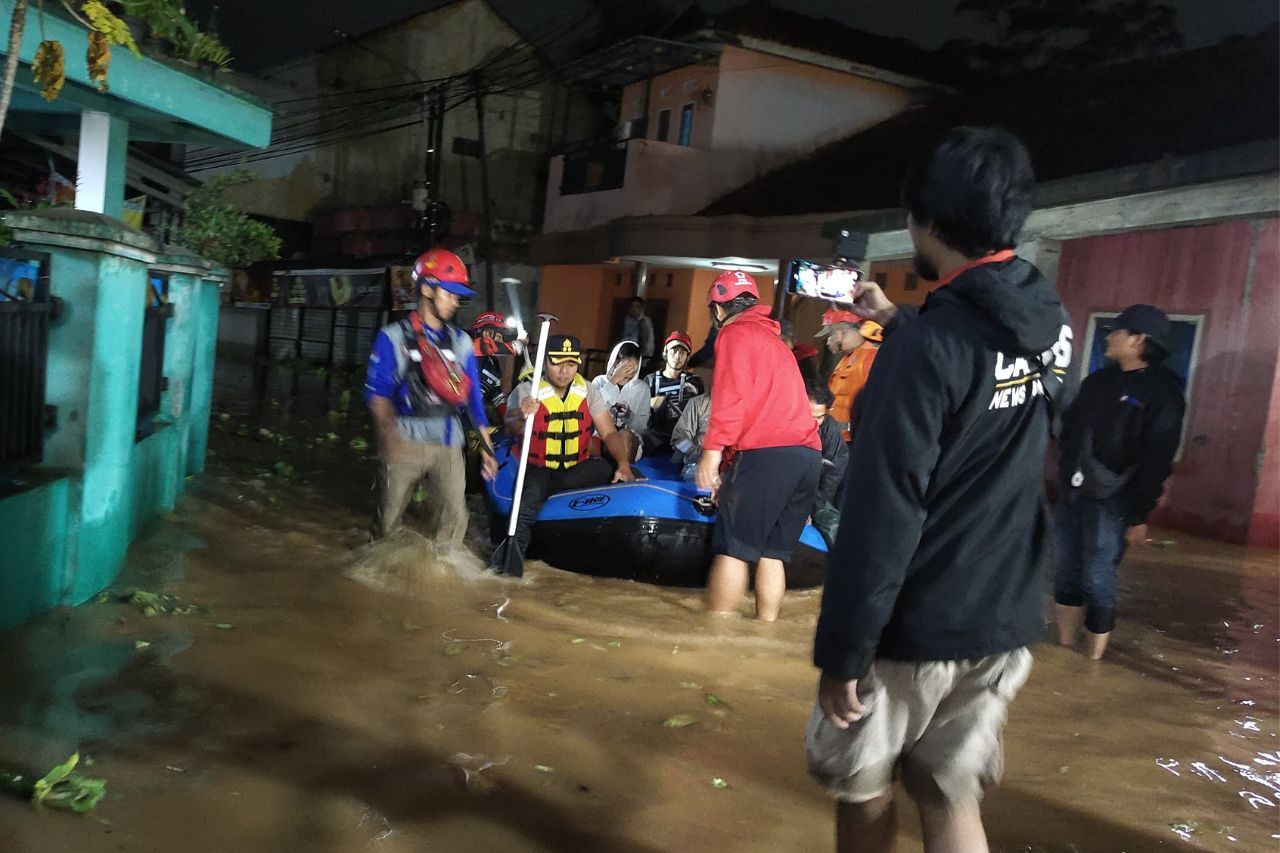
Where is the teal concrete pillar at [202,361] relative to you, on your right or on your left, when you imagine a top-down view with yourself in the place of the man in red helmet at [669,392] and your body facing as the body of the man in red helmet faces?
on your right

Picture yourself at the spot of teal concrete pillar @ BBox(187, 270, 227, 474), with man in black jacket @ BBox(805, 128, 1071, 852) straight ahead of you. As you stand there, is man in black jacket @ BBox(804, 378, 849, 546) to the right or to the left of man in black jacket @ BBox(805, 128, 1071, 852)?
left

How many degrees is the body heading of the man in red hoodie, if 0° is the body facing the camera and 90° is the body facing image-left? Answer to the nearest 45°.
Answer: approximately 135°

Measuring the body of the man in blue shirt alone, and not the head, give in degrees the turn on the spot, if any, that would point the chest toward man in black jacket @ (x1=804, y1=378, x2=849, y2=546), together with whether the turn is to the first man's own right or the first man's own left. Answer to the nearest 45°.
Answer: approximately 45° to the first man's own left

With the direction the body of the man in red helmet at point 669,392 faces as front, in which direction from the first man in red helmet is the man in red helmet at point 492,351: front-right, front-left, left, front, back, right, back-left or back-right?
right

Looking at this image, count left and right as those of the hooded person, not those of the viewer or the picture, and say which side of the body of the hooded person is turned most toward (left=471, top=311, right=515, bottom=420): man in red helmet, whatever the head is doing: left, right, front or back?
right

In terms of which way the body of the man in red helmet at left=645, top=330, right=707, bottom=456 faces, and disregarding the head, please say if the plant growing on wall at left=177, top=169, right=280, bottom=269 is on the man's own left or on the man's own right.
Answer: on the man's own right

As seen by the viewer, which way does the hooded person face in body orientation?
toward the camera

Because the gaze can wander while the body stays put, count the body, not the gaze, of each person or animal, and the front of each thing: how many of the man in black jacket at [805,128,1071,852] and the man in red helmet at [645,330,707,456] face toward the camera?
1

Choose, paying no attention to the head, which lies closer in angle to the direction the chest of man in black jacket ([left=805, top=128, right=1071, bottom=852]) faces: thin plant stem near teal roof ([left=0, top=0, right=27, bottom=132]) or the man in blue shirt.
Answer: the man in blue shirt

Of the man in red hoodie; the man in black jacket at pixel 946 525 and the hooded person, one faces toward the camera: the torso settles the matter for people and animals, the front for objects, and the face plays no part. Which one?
the hooded person

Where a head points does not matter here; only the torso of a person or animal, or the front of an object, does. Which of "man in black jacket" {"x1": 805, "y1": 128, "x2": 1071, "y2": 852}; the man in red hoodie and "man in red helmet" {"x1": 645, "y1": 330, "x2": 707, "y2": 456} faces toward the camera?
the man in red helmet

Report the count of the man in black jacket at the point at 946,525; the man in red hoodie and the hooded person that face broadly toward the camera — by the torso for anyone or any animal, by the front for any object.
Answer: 1

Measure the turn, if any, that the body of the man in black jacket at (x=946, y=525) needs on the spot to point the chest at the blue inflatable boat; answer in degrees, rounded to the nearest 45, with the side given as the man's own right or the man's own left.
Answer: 0° — they already face it

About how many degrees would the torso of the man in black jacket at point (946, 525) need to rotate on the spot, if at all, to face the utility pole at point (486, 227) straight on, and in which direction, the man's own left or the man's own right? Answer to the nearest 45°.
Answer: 0° — they already face it

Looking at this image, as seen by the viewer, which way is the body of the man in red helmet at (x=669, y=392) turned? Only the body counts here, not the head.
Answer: toward the camera
